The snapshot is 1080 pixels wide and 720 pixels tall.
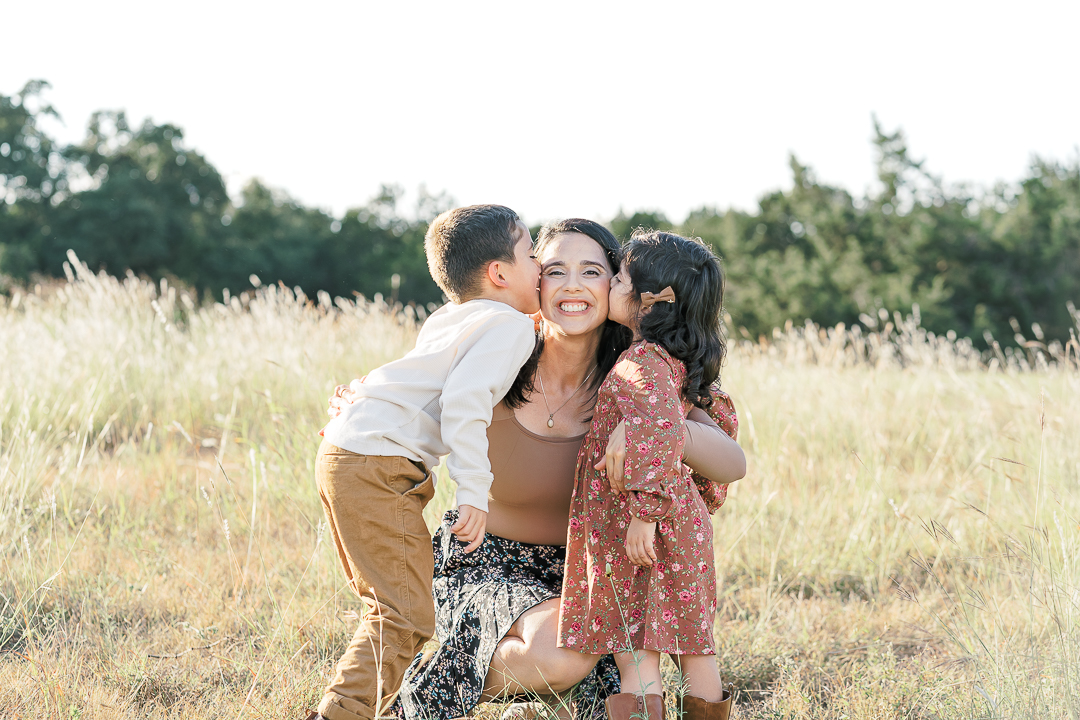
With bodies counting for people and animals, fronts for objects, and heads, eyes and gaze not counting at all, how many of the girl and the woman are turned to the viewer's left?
1

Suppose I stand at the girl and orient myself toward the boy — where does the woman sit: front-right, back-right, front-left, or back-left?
front-right

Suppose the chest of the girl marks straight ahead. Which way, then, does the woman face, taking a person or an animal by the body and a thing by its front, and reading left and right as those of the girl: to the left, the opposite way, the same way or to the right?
to the left

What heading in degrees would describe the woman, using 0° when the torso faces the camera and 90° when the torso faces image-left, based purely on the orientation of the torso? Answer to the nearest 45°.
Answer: approximately 0°

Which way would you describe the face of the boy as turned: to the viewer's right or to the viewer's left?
to the viewer's right

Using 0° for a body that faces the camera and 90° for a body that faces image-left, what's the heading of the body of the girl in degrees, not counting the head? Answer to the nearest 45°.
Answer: approximately 90°

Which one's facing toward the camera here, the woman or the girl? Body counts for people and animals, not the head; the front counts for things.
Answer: the woman
